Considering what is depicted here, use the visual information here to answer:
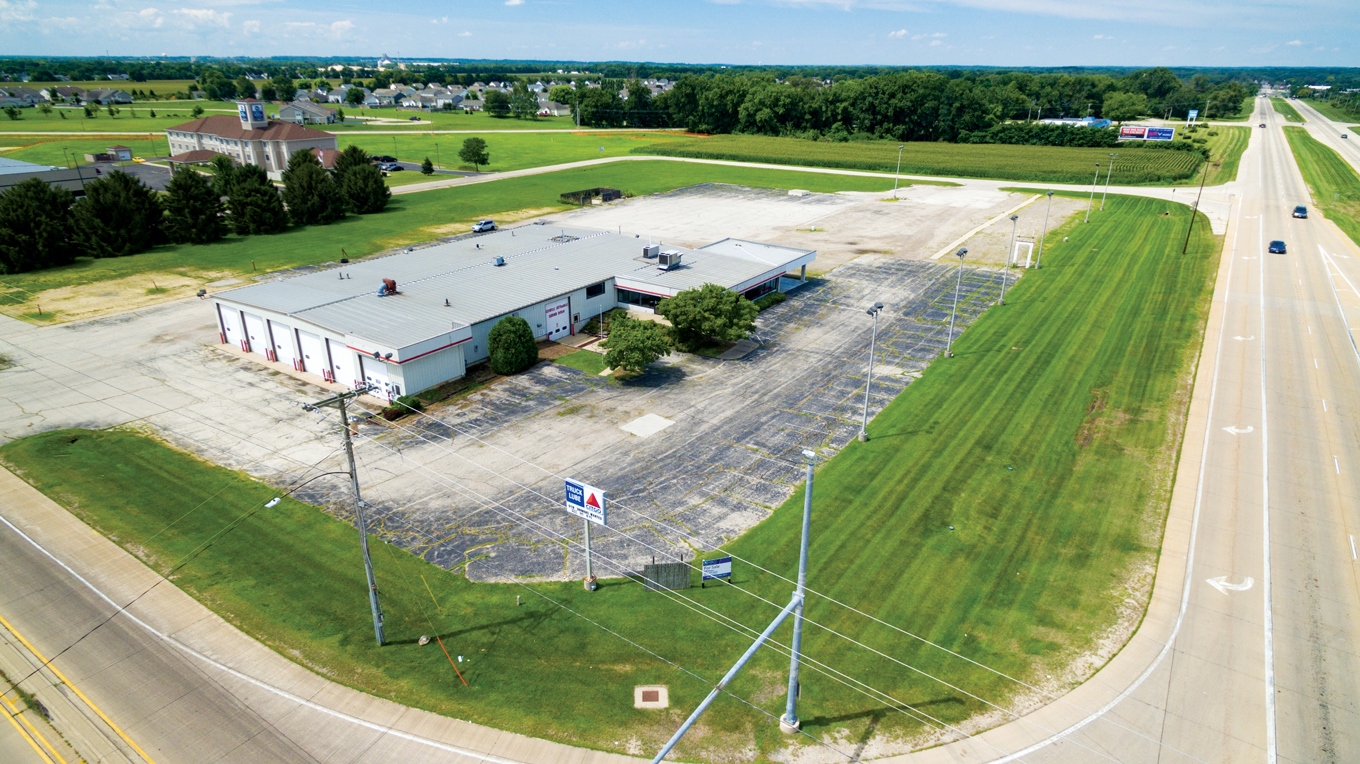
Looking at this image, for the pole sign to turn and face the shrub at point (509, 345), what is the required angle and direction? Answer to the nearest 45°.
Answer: approximately 135° to its right

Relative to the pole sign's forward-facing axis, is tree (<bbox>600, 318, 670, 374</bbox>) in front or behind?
behind

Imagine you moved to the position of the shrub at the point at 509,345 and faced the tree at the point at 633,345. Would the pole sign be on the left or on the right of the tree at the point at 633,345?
right

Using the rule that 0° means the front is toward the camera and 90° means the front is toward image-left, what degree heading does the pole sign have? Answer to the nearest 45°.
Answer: approximately 45°
